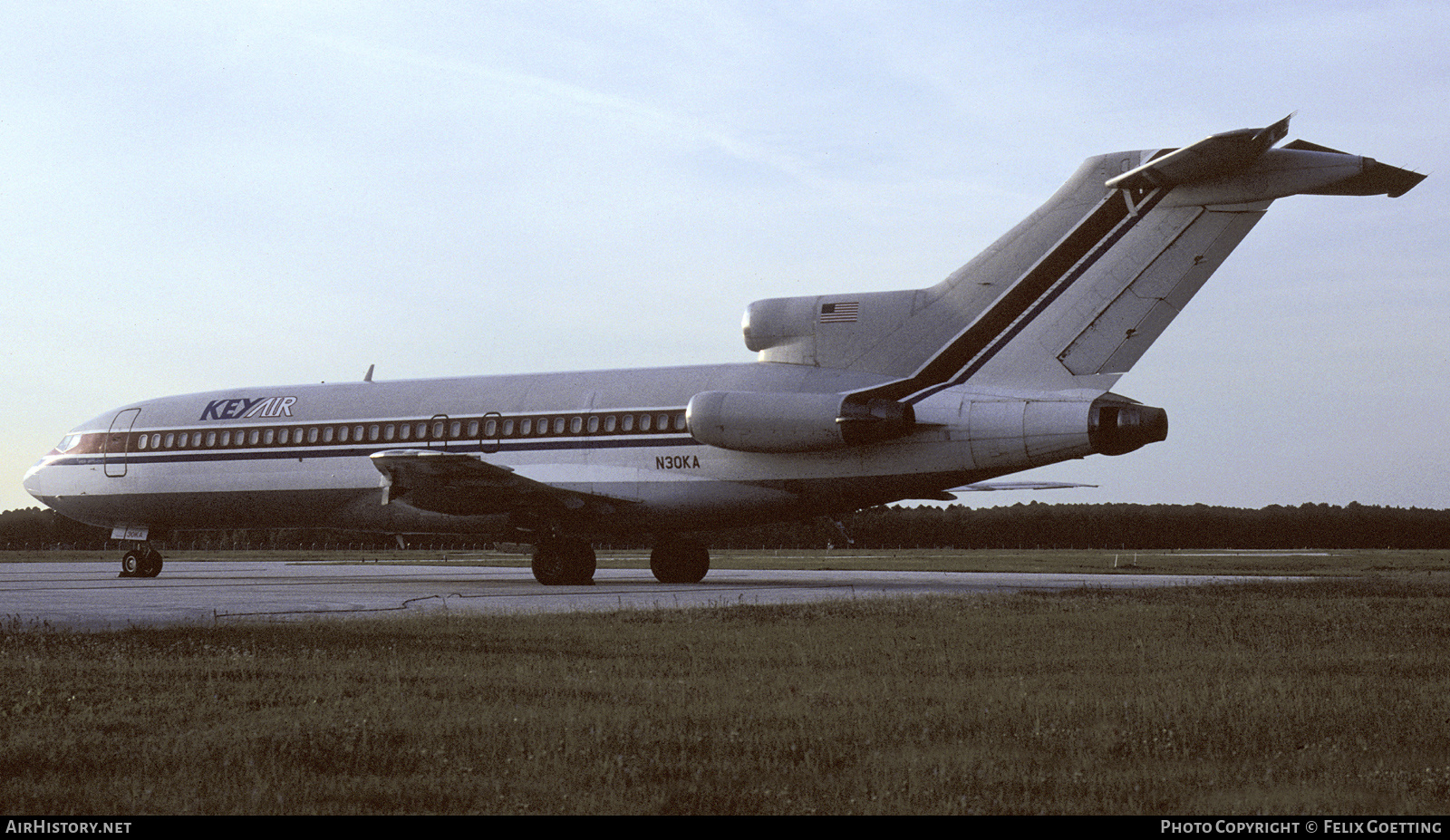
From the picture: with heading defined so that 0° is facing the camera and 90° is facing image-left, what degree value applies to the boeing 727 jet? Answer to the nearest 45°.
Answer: approximately 135°
